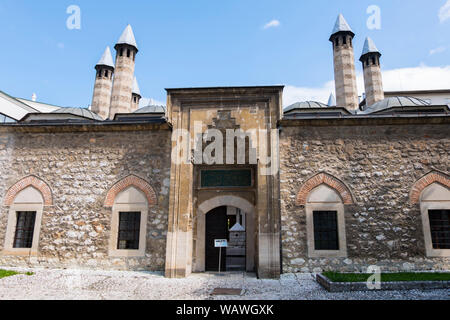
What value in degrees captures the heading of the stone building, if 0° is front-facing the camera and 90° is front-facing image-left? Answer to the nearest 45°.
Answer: approximately 0°
